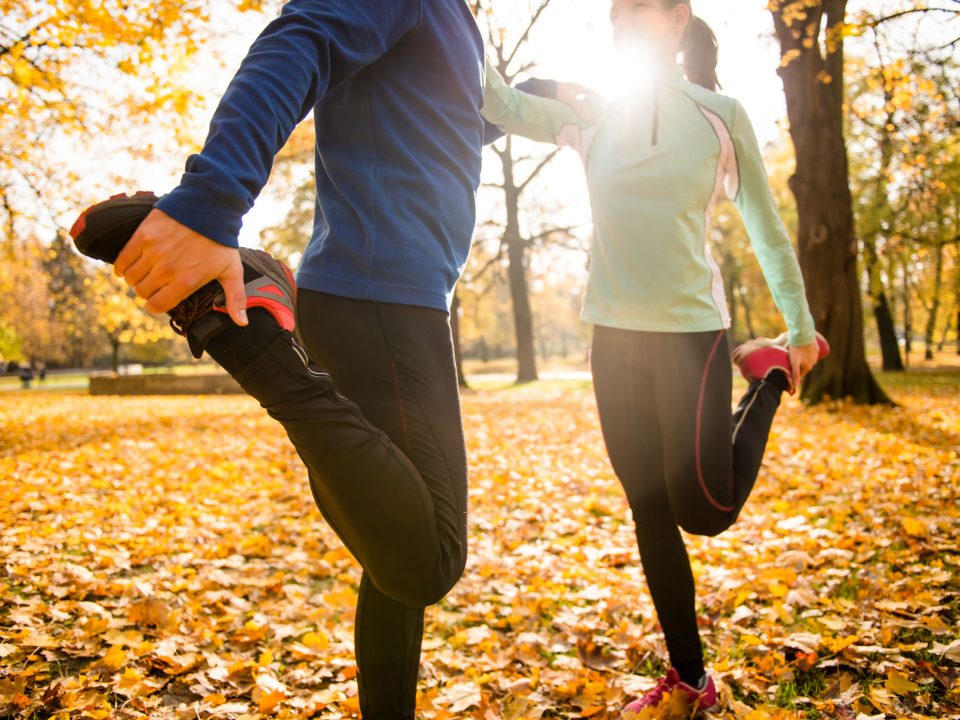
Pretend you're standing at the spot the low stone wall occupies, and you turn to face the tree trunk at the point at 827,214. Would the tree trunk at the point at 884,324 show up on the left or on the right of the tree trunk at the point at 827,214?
left

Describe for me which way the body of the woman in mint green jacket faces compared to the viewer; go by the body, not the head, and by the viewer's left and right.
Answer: facing the viewer and to the left of the viewer

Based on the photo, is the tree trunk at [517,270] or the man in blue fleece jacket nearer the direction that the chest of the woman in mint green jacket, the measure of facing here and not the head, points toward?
the man in blue fleece jacket

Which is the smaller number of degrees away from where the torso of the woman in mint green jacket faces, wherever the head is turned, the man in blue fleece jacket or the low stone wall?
the man in blue fleece jacket

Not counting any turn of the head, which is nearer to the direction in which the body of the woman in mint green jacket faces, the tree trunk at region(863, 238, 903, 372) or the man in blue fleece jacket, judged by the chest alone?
the man in blue fleece jacket

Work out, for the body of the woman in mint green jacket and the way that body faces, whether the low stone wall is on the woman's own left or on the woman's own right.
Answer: on the woman's own right

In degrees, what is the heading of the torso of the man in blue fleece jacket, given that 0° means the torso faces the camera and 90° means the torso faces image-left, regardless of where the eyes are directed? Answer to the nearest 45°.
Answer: approximately 270°

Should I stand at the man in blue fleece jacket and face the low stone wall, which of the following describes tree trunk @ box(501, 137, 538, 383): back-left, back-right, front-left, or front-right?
front-right

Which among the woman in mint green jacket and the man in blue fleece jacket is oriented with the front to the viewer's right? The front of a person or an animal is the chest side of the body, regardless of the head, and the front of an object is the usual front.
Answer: the man in blue fleece jacket
